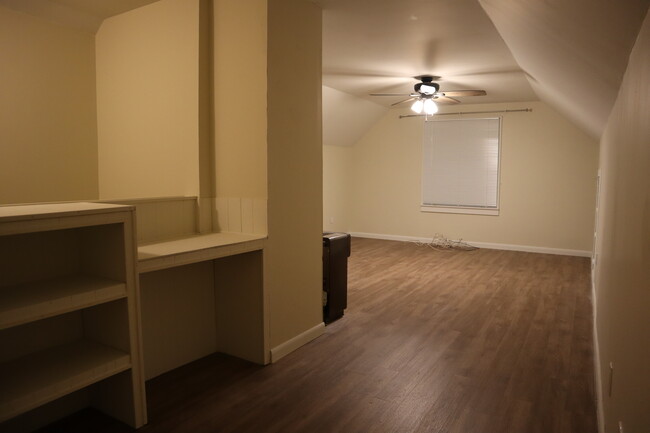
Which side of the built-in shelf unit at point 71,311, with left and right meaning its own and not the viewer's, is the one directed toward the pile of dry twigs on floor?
left

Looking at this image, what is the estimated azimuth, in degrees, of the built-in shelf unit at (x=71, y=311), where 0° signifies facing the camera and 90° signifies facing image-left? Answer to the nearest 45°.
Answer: approximately 315°
